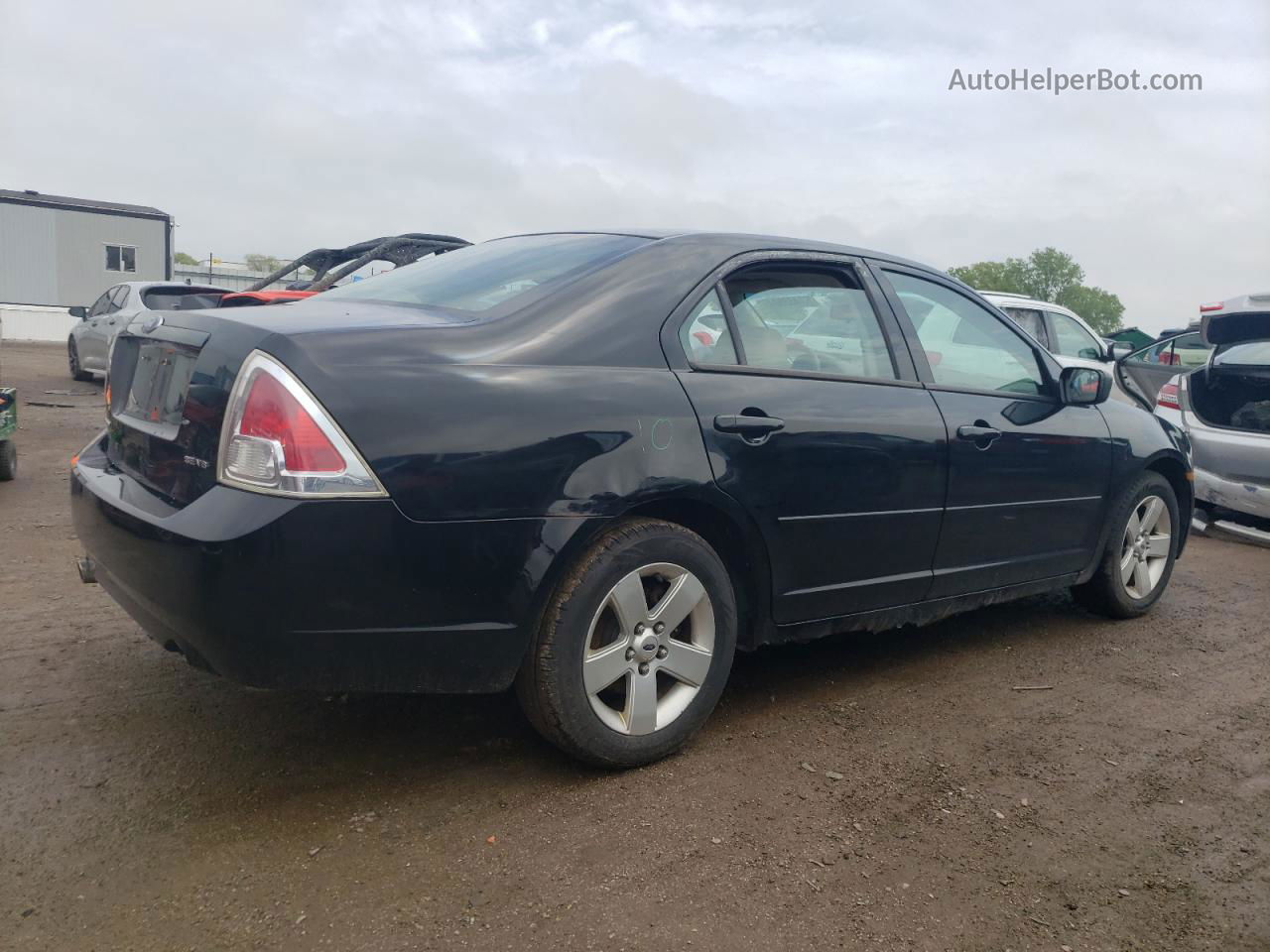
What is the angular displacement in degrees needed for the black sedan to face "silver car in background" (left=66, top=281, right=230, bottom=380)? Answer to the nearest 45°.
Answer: approximately 90° to its left

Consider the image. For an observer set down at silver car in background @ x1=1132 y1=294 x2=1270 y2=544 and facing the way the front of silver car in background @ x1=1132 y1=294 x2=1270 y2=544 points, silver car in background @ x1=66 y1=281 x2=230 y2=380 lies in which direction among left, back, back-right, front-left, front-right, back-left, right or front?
back-left

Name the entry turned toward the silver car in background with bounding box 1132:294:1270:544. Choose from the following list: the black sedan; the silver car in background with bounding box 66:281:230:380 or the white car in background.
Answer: the black sedan

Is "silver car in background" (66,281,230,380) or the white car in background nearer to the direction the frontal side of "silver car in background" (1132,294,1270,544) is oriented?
the white car in background

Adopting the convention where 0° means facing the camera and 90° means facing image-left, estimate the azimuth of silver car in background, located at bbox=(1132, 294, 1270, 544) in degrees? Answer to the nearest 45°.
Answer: approximately 225°

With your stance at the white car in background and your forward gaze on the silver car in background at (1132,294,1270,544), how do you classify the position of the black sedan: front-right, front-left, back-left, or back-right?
front-right

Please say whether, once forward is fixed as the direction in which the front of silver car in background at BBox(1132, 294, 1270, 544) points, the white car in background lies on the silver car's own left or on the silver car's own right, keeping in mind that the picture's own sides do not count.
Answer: on the silver car's own left

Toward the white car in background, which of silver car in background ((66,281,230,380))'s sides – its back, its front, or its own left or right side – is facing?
back

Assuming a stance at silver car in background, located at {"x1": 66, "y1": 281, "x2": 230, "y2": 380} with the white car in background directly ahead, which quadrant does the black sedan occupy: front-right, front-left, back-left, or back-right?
front-right

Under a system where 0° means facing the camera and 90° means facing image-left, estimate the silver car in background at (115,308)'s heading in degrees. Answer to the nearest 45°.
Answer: approximately 135°

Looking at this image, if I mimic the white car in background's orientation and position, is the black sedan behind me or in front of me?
behind

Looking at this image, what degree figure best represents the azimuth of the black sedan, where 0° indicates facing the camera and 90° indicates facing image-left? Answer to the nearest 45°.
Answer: approximately 225°

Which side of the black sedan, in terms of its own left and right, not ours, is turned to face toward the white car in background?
front

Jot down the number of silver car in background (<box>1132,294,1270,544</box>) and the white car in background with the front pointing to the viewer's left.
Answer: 0

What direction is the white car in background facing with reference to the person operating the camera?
facing away from the viewer and to the right of the viewer
